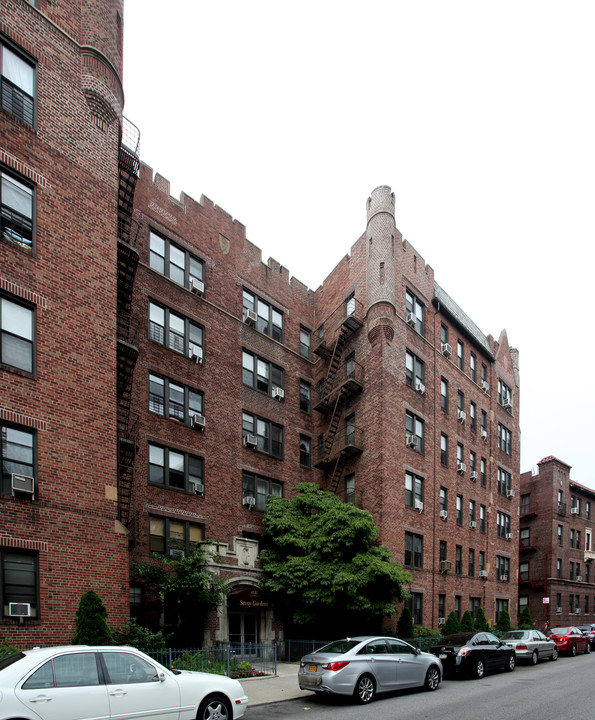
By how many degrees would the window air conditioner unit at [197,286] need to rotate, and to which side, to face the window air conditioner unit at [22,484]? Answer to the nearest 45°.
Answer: approximately 45° to its right

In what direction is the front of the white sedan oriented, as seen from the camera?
facing to the right of the viewer

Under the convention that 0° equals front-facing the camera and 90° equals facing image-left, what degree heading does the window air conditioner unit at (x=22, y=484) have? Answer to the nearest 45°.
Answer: approximately 315°

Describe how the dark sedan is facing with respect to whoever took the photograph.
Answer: facing away from the viewer and to the right of the viewer

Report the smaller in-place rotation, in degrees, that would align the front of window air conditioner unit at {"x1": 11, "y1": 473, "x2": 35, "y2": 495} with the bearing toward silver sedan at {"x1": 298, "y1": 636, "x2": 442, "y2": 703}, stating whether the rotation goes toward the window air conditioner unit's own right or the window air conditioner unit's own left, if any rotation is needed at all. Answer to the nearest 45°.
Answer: approximately 45° to the window air conditioner unit's own left
